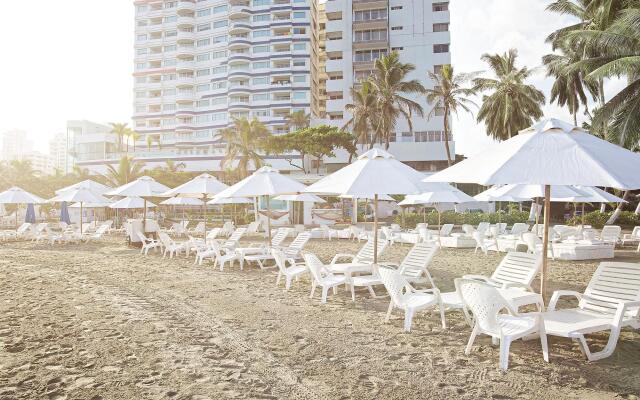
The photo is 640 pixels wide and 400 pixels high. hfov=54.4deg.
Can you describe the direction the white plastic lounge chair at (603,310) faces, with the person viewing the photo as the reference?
facing the viewer and to the left of the viewer

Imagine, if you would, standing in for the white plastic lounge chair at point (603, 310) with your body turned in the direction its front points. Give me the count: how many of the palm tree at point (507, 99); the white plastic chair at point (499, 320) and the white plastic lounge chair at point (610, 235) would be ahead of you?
1

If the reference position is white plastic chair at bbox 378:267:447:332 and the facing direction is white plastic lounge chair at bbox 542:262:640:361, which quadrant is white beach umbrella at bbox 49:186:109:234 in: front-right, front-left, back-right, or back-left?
back-left

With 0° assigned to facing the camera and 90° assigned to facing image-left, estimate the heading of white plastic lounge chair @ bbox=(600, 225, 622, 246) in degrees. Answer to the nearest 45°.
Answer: approximately 45°

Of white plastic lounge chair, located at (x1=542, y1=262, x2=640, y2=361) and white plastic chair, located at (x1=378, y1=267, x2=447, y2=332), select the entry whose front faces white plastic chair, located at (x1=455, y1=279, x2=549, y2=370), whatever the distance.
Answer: the white plastic lounge chair

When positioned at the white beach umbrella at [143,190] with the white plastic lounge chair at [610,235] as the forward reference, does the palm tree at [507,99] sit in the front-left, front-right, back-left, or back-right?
front-left

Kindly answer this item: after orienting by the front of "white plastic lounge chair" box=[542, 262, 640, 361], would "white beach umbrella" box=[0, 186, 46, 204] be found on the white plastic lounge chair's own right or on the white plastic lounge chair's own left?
on the white plastic lounge chair's own right

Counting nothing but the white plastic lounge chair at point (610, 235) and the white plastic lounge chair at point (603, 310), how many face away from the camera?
0

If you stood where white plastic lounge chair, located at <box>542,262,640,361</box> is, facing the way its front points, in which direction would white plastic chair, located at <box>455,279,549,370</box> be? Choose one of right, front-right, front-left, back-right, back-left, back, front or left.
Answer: front

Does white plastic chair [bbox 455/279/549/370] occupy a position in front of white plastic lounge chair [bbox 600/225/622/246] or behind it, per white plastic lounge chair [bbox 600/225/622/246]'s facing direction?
in front
